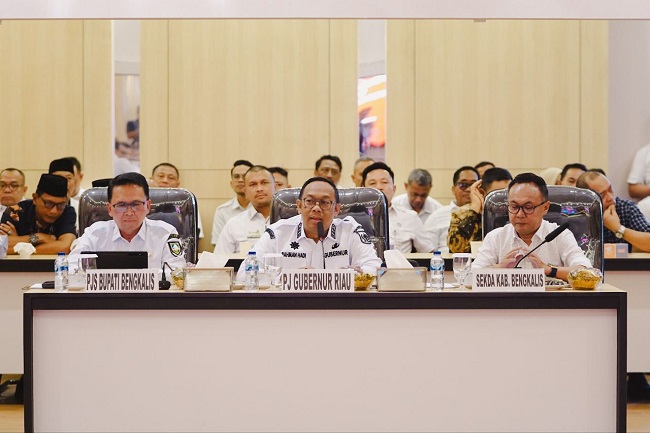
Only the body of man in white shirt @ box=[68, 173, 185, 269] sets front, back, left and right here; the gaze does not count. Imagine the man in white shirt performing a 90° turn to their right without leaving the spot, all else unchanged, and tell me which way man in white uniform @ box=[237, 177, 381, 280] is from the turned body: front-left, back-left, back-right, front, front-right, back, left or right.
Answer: back

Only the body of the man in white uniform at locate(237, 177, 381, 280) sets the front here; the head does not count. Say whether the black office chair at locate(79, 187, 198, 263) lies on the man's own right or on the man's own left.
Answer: on the man's own right

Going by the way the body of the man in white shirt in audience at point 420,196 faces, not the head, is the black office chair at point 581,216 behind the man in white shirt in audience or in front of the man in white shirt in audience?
in front

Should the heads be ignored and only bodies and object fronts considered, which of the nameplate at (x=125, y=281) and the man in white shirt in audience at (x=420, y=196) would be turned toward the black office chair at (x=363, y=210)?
the man in white shirt in audience

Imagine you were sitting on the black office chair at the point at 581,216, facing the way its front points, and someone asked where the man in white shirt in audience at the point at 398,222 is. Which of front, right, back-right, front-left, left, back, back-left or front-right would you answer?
back-right

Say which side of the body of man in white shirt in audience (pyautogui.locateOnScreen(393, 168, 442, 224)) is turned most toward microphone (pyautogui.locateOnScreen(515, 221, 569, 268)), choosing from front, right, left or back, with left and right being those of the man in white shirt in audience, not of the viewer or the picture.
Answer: front

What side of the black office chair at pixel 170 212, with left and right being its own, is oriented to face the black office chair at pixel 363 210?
left

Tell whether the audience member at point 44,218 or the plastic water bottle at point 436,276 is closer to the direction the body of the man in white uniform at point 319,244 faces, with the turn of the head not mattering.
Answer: the plastic water bottle
